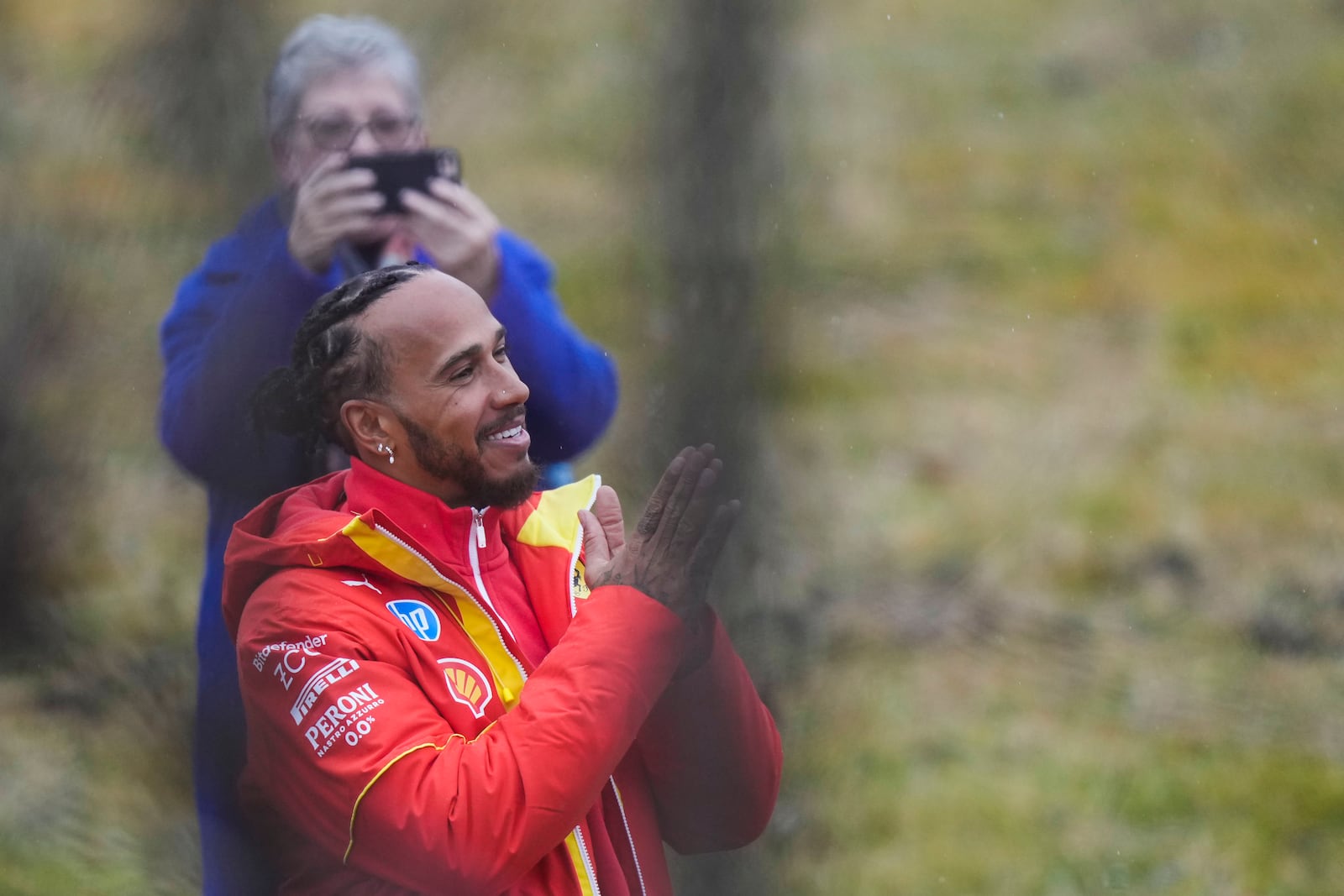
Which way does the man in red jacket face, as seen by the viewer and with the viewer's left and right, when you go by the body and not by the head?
facing the viewer and to the right of the viewer
